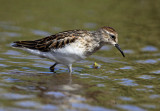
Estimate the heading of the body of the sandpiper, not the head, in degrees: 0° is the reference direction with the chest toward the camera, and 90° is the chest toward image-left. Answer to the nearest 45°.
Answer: approximately 270°
